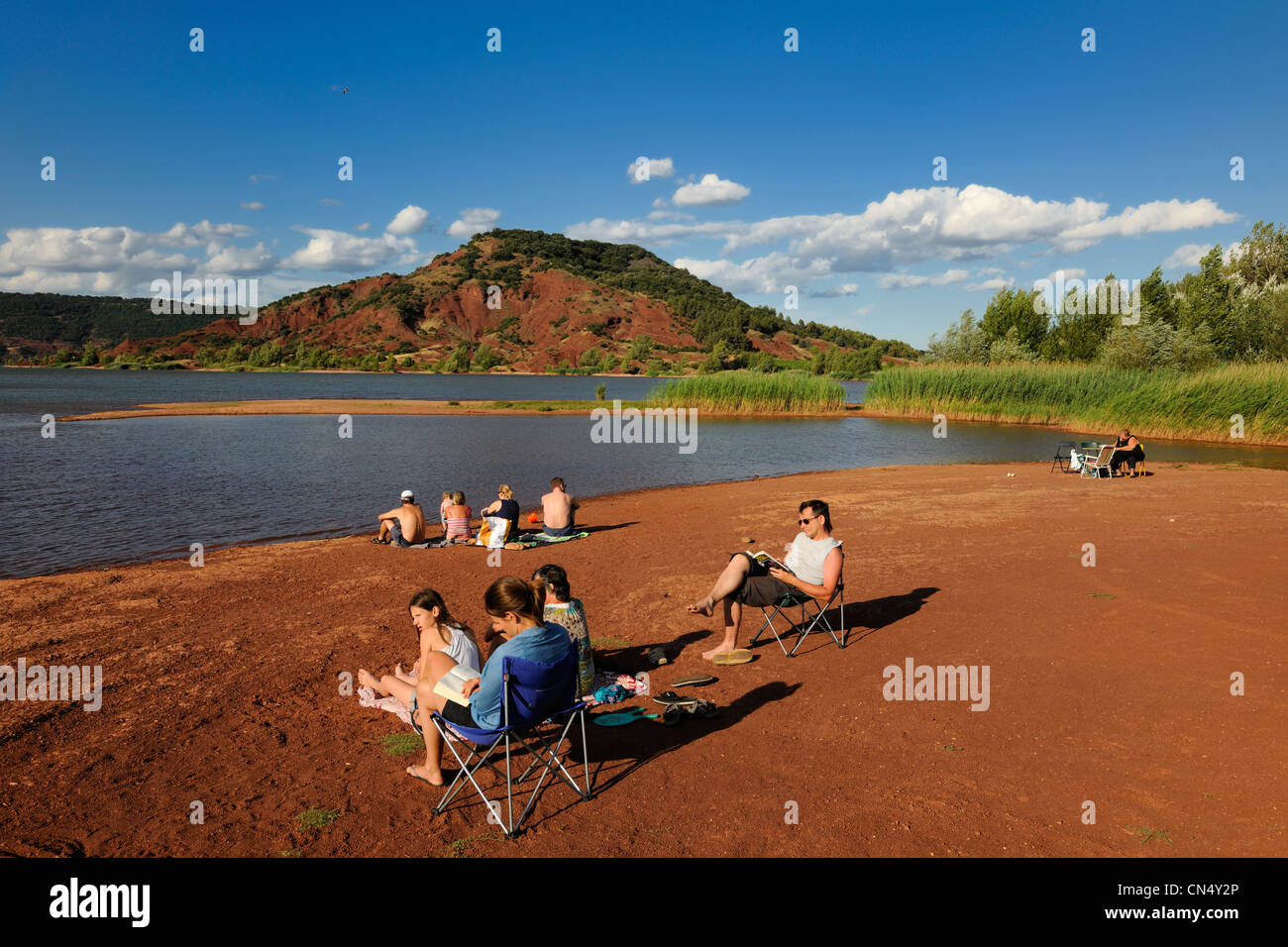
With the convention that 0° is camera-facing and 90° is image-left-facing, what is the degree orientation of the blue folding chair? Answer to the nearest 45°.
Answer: approximately 135°

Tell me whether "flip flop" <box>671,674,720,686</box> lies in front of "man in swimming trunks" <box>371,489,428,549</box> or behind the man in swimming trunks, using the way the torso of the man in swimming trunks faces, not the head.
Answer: behind

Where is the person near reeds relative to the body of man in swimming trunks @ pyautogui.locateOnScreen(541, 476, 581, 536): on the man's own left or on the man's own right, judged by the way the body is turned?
on the man's own right

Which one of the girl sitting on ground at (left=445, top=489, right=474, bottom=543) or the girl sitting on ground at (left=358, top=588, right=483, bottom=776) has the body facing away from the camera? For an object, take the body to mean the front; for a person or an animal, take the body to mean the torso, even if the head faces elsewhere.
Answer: the girl sitting on ground at (left=445, top=489, right=474, bottom=543)

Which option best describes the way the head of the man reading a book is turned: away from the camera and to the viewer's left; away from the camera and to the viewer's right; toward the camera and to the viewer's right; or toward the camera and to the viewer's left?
toward the camera and to the viewer's left

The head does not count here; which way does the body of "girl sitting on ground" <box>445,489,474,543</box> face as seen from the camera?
away from the camera

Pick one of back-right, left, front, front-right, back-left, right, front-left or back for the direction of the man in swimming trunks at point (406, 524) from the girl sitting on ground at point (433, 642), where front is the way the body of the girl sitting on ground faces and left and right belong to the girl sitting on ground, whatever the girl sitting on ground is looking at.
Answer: right
